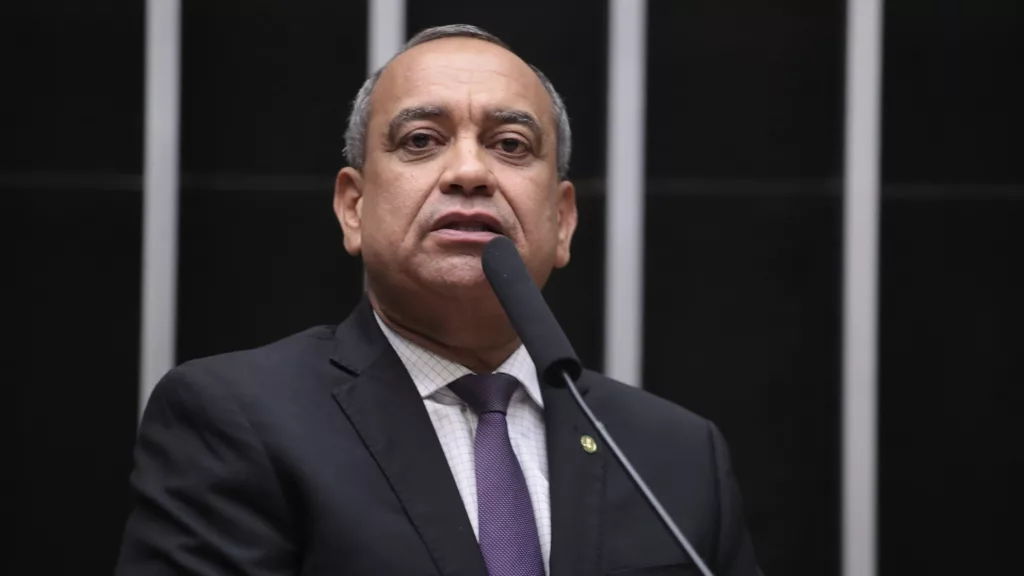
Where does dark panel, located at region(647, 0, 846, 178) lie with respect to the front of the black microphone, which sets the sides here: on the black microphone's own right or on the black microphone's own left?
on the black microphone's own right

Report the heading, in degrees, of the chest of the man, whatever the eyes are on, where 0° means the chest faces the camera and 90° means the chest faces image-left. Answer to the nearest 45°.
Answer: approximately 0°

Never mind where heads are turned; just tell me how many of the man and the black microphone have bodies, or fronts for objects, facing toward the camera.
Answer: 1

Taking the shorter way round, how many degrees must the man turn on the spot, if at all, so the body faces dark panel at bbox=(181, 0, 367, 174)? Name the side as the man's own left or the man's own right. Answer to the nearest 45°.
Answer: approximately 180°

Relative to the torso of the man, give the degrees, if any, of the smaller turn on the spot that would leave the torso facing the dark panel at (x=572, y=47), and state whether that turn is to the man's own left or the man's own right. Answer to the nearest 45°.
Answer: approximately 180°

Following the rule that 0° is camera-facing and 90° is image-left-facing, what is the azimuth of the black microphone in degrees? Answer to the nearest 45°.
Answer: approximately 135°
